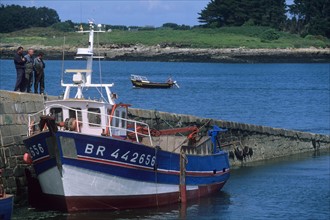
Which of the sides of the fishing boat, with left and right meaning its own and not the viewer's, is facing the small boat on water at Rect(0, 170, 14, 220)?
front

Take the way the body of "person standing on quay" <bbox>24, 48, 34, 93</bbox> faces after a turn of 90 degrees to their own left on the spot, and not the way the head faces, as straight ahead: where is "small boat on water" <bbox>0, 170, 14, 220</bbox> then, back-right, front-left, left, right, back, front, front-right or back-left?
back

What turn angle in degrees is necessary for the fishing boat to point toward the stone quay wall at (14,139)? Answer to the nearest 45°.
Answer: approximately 45° to its right
